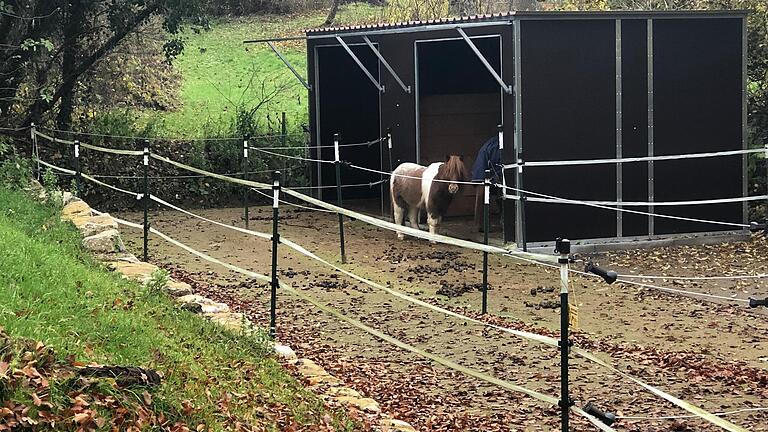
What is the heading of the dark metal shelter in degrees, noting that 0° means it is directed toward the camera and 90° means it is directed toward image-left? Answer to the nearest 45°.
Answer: approximately 45°

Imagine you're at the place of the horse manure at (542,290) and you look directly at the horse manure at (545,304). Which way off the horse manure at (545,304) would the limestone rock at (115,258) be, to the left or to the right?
right

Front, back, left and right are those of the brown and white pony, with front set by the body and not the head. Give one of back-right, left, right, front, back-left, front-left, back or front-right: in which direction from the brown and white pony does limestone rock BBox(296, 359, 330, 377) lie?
front-right

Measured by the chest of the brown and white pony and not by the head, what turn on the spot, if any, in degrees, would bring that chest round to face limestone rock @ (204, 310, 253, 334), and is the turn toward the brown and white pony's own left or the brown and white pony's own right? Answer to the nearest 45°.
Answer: approximately 45° to the brown and white pony's own right

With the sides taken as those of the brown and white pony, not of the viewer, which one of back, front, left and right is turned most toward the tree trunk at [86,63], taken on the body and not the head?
back

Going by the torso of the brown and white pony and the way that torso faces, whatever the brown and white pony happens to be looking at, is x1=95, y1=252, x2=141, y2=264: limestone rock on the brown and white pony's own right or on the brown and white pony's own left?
on the brown and white pony's own right

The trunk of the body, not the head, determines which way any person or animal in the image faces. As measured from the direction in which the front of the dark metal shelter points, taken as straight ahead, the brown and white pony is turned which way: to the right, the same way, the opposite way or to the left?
to the left

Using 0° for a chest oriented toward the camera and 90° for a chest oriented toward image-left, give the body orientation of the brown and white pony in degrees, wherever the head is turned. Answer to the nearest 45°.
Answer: approximately 315°

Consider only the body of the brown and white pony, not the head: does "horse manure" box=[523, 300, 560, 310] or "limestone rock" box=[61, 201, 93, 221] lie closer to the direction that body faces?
the horse manure

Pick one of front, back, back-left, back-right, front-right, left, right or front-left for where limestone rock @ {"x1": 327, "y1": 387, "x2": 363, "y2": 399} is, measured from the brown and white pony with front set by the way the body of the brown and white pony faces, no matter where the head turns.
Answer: front-right
